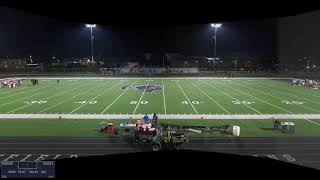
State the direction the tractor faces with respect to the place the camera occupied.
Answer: facing to the left of the viewer
